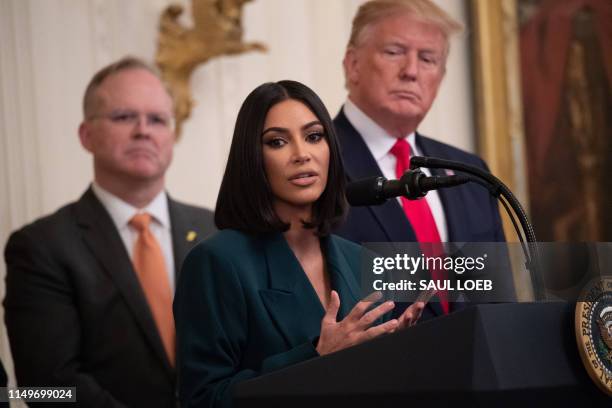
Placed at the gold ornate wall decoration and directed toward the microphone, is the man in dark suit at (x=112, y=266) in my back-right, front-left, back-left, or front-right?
front-right

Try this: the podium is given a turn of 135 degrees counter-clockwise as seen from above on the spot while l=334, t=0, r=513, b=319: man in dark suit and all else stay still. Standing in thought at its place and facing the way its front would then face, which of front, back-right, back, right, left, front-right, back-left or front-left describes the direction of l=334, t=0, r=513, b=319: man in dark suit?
front

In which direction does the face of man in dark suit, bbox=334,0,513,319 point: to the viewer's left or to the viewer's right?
to the viewer's left

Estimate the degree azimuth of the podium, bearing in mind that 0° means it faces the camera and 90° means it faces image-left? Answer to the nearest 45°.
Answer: approximately 315°

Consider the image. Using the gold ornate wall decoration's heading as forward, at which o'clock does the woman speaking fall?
The woman speaking is roughly at 12 o'clock from the gold ornate wall decoration.

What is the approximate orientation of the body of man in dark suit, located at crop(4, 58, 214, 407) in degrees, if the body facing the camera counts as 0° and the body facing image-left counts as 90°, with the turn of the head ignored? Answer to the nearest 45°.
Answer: approximately 315°

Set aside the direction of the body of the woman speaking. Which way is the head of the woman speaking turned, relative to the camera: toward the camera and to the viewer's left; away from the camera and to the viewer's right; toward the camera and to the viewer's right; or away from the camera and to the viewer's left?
toward the camera and to the viewer's right

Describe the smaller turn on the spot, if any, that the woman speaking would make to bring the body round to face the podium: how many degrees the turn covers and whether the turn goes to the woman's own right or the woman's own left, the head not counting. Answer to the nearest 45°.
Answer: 0° — they already face it

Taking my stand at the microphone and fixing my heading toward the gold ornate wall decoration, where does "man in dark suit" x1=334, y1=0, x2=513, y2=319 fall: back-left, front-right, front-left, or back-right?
front-right

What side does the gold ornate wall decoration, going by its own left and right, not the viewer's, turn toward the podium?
front

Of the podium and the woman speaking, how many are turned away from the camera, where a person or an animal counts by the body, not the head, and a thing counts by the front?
0

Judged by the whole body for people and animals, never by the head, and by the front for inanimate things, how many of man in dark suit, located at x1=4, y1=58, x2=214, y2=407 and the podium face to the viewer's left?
0

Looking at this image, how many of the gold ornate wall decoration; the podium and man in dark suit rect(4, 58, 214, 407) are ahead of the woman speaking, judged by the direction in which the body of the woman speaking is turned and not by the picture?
1

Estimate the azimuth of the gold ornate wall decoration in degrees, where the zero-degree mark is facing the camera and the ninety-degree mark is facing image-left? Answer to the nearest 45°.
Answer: approximately 0°

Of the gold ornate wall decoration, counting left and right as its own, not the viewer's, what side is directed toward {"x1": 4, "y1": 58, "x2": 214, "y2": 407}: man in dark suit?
front

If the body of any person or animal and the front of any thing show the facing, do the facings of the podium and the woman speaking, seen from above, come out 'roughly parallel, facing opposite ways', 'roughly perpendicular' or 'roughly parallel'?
roughly parallel
